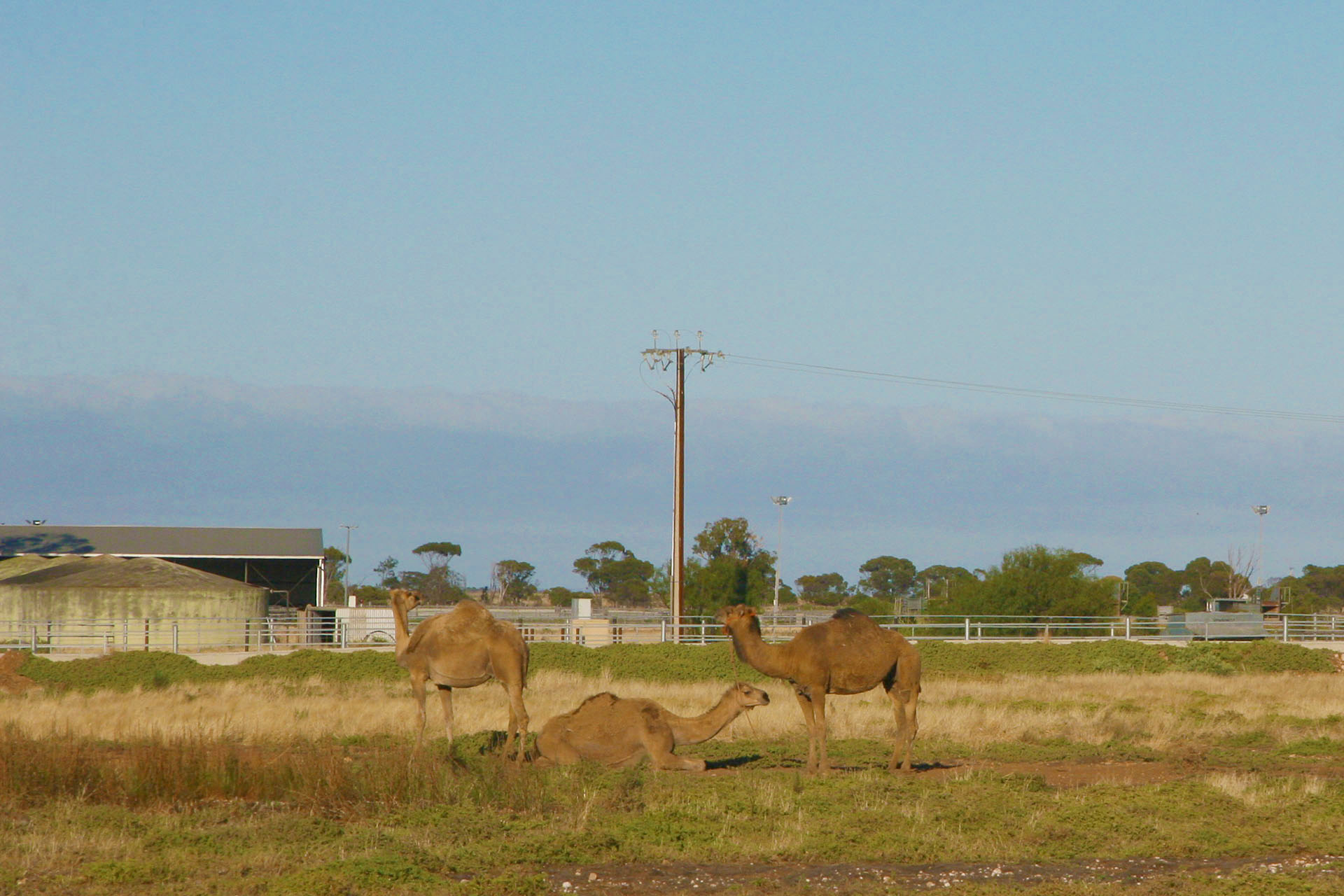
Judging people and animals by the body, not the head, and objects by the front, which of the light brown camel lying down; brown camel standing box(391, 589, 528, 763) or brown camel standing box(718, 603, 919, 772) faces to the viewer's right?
the light brown camel lying down

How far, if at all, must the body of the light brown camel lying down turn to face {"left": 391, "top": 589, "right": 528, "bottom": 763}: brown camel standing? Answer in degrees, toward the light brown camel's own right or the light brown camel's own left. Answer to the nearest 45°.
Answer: approximately 135° to the light brown camel's own left

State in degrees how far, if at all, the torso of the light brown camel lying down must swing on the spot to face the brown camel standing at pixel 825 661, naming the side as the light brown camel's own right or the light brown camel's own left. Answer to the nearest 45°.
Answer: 0° — it already faces it

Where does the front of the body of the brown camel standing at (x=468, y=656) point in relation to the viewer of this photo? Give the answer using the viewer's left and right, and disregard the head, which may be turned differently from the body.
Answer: facing away from the viewer and to the left of the viewer

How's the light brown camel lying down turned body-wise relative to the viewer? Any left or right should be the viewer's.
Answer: facing to the right of the viewer

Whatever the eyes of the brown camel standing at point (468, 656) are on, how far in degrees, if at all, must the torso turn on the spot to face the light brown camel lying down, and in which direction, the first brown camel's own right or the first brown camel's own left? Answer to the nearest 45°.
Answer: approximately 180°

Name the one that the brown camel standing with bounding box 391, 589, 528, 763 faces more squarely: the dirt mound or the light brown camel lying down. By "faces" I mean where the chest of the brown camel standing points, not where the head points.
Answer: the dirt mound

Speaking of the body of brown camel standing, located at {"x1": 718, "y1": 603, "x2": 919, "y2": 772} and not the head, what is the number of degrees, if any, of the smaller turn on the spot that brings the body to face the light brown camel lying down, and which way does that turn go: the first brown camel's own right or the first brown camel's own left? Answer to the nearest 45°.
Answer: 0° — it already faces it

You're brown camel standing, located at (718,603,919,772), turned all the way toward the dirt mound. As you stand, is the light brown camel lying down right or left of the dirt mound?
left

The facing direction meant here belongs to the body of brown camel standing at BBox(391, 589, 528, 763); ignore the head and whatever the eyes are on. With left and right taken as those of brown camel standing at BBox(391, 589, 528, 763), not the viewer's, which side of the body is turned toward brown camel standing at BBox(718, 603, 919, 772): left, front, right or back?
back

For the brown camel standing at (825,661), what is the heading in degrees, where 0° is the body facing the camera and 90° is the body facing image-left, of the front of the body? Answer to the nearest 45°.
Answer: approximately 90°

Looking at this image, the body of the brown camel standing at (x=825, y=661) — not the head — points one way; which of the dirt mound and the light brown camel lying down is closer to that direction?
the light brown camel lying down

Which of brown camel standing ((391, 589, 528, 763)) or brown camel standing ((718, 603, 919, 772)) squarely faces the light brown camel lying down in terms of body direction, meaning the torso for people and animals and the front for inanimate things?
brown camel standing ((718, 603, 919, 772))
